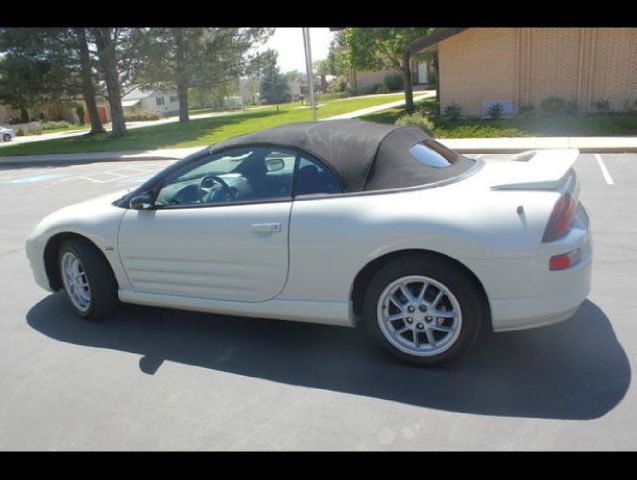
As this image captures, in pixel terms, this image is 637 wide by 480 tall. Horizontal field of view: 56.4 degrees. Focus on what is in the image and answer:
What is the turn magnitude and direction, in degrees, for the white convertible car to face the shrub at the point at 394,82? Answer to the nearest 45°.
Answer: approximately 45° to its right

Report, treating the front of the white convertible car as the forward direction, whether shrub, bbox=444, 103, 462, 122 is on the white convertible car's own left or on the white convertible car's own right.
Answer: on the white convertible car's own right

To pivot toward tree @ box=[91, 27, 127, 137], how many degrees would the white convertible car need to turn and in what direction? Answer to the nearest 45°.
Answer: approximately 45° to its right

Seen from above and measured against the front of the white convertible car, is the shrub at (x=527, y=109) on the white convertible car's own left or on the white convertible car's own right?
on the white convertible car's own right

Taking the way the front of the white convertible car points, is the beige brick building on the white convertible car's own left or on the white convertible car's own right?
on the white convertible car's own right

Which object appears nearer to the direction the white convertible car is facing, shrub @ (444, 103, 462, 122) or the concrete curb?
the concrete curb

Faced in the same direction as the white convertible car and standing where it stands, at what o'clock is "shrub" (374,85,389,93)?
The shrub is roughly at 2 o'clock from the white convertible car.

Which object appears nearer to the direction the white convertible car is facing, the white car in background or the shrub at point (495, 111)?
the white car in background

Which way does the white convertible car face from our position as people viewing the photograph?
facing away from the viewer and to the left of the viewer

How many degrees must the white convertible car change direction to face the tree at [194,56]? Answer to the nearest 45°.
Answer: approximately 45° to its right

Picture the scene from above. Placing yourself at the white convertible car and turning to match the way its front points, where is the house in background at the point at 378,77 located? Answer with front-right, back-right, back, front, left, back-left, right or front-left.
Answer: front-right

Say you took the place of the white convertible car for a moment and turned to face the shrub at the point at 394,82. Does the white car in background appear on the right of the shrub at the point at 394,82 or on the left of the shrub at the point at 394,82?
left
